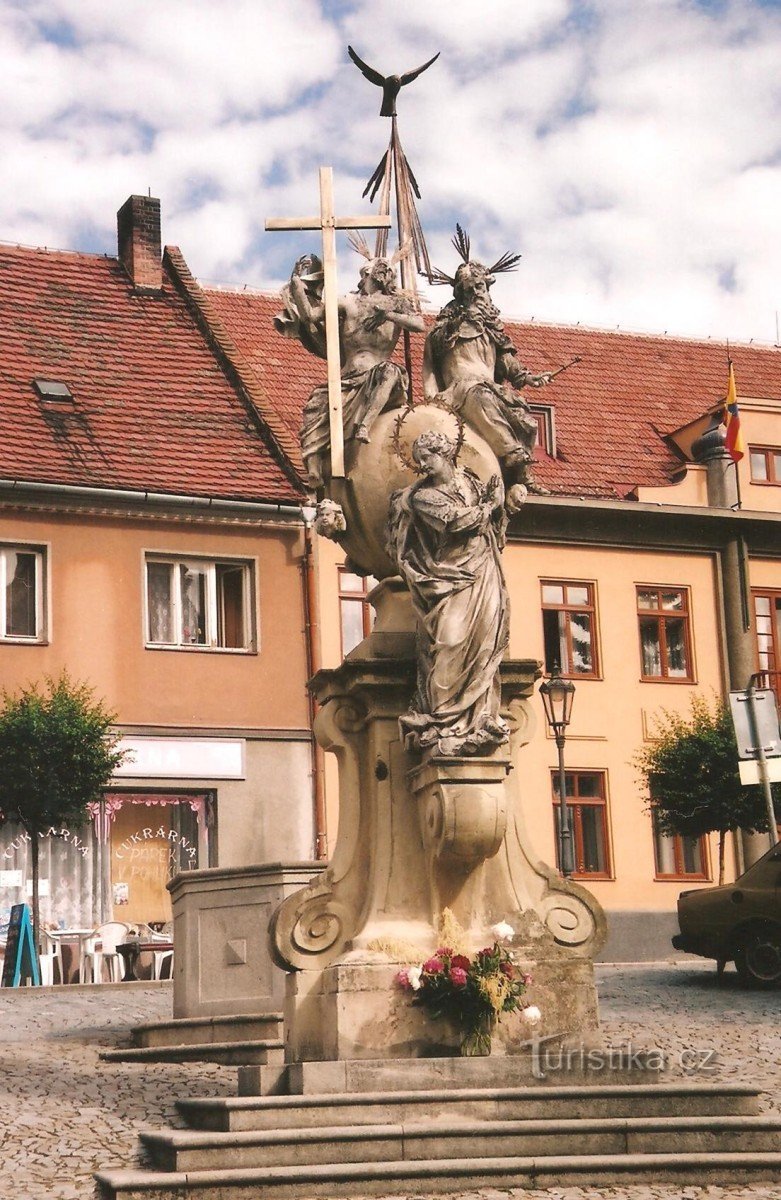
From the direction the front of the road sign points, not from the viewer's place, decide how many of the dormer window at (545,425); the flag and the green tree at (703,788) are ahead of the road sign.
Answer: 3

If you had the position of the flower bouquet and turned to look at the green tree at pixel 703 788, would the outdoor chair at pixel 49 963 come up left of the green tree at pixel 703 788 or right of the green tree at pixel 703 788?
left

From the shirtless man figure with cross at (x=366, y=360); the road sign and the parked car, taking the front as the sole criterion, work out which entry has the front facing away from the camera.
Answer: the road sign

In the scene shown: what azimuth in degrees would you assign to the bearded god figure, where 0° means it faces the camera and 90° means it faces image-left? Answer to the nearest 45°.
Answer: approximately 315°

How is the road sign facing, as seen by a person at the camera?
facing away from the viewer

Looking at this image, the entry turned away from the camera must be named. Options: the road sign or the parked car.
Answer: the road sign

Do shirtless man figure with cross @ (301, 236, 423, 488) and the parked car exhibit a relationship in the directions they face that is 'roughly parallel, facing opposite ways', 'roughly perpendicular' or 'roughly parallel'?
roughly perpendicular
